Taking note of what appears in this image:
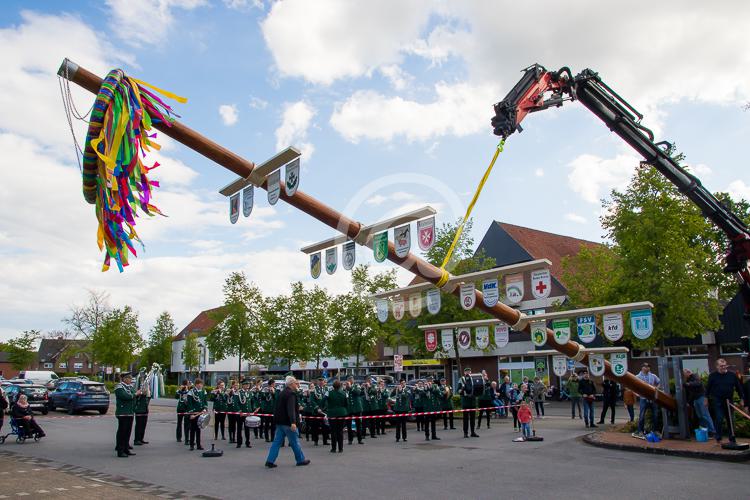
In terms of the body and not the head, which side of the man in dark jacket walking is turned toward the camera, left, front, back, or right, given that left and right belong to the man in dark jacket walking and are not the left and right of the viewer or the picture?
right

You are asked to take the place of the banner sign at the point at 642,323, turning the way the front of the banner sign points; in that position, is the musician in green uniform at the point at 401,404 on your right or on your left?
on your right

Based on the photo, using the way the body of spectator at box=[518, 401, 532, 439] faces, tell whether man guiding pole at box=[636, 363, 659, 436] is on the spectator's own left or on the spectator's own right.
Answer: on the spectator's own left

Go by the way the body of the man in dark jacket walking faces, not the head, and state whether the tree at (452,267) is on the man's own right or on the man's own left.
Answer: on the man's own left

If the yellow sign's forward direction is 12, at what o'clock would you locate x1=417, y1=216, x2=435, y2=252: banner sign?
The banner sign is roughly at 12 o'clock from the yellow sign.

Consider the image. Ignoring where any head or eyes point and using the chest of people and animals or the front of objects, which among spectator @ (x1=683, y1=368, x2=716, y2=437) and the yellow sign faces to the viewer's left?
the spectator

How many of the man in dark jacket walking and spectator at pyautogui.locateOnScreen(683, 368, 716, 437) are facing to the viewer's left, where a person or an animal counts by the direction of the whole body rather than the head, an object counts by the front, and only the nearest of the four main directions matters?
1
